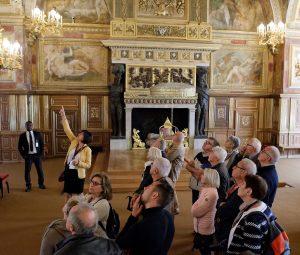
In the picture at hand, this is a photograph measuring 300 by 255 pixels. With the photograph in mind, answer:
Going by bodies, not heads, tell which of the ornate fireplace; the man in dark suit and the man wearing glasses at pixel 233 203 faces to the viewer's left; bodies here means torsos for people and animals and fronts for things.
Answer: the man wearing glasses

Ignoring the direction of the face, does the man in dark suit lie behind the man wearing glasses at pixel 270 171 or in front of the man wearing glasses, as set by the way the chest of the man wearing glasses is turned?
in front

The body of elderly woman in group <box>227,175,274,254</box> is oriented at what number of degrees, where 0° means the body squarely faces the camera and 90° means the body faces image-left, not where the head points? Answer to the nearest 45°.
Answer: approximately 90°

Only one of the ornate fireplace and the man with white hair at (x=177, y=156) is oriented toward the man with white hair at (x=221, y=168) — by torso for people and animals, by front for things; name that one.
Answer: the ornate fireplace

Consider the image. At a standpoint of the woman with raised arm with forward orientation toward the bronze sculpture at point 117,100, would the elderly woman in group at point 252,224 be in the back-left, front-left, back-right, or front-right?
back-right

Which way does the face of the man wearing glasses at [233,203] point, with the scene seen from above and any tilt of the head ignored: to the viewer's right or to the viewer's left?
to the viewer's left

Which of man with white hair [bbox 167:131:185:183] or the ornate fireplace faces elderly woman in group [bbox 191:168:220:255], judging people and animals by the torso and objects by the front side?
the ornate fireplace

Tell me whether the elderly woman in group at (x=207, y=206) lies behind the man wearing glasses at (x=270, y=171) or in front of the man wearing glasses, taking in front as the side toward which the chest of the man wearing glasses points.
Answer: in front

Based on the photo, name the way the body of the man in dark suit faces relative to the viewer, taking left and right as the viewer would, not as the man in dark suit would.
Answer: facing the viewer

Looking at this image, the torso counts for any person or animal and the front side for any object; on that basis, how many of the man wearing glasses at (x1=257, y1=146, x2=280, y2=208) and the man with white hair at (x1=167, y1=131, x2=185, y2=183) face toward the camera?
0

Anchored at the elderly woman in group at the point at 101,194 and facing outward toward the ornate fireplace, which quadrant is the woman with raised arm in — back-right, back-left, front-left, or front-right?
front-left

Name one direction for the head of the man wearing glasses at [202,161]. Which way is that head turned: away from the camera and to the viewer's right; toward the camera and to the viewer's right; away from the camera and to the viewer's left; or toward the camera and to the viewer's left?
toward the camera and to the viewer's left

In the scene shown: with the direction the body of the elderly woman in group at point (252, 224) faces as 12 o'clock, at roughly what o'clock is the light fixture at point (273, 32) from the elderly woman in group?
The light fixture is roughly at 3 o'clock from the elderly woman in group.

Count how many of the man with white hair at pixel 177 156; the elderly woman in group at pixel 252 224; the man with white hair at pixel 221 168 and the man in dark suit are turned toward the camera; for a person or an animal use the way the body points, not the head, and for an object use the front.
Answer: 1
